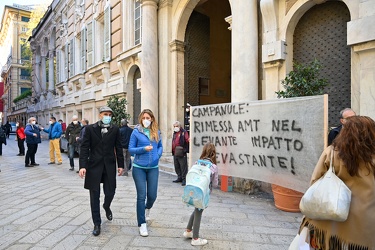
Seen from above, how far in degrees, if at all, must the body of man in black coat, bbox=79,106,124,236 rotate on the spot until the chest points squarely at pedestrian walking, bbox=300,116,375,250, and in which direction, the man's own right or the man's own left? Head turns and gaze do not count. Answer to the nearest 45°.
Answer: approximately 45° to the man's own left

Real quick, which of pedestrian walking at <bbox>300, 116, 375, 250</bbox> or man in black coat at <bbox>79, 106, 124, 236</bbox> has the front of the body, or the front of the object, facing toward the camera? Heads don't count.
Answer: the man in black coat

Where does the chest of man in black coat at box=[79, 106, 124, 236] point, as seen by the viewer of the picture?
toward the camera

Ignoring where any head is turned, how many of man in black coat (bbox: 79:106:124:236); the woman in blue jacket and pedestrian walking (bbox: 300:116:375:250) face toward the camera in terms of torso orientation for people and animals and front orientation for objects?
2

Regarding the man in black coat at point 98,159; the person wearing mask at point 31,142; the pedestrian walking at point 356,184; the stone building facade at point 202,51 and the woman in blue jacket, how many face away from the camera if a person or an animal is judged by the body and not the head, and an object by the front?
1

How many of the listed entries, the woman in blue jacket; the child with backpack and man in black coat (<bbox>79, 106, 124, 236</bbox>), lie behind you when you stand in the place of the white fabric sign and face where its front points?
0

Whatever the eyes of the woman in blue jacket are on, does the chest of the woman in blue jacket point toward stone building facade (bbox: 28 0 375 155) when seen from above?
no

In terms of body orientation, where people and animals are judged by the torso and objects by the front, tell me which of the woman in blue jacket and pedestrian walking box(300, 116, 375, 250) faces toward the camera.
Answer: the woman in blue jacket

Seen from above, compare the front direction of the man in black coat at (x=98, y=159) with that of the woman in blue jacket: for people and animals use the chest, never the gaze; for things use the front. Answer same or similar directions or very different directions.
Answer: same or similar directions

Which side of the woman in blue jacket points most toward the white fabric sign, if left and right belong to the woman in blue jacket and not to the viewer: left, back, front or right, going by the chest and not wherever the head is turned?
left

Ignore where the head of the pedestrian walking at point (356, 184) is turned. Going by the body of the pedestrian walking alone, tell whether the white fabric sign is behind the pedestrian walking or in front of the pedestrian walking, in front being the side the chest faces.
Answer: in front

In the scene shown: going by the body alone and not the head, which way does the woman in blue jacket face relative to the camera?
toward the camera

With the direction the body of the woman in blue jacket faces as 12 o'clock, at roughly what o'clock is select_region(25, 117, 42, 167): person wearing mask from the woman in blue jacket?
The person wearing mask is roughly at 5 o'clock from the woman in blue jacket.

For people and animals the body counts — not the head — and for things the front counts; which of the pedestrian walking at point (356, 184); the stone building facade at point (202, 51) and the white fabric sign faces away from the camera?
the pedestrian walking

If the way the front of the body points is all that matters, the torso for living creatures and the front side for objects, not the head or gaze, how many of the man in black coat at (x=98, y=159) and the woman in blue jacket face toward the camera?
2

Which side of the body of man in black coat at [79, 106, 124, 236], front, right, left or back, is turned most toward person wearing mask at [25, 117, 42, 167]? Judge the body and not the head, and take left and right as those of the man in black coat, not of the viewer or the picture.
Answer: back

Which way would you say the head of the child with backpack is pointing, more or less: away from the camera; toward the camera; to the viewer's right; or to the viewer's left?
away from the camera

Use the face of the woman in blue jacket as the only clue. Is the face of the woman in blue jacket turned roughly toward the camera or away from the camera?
toward the camera

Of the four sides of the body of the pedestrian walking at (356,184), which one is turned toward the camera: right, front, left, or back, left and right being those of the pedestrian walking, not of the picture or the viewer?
back
